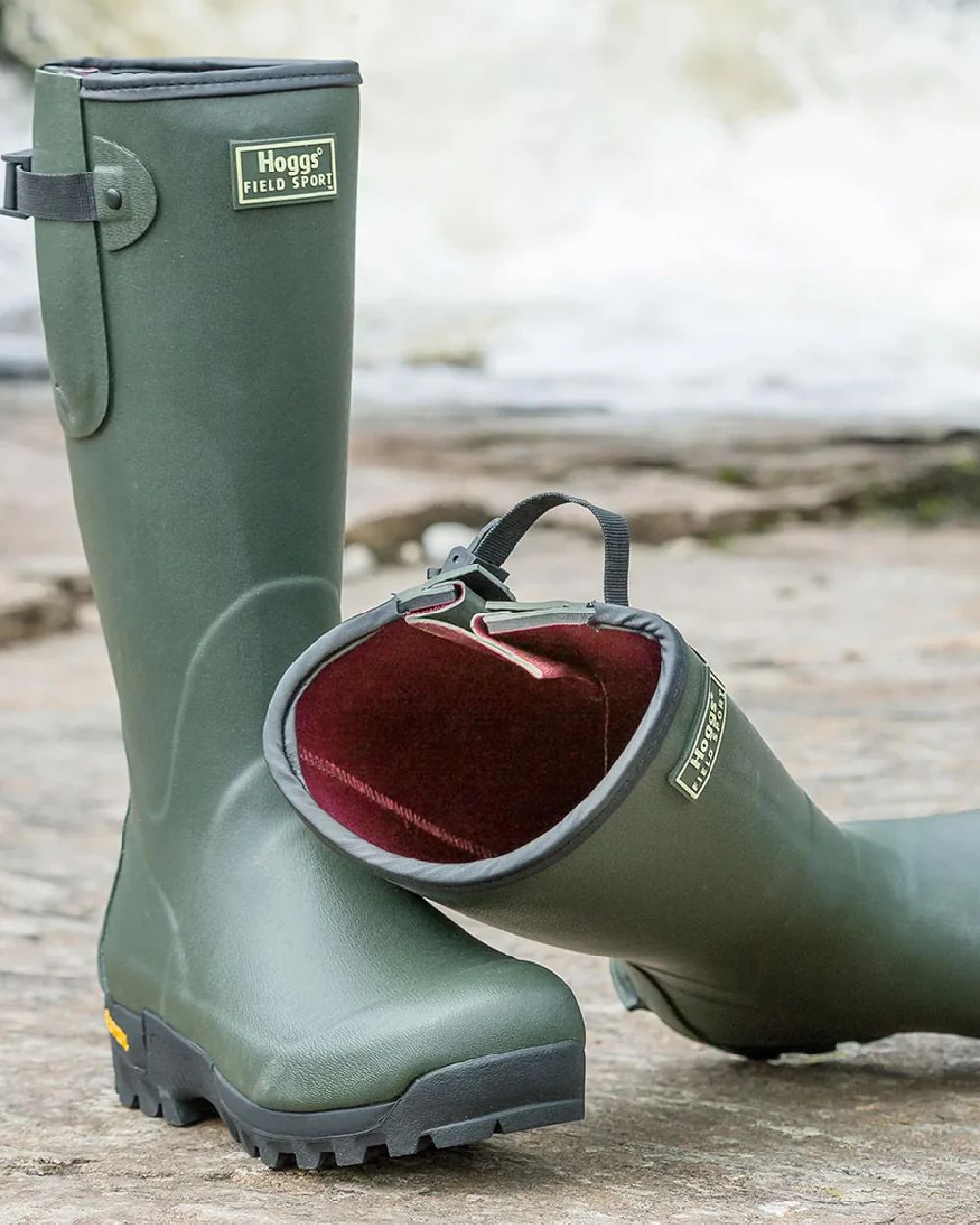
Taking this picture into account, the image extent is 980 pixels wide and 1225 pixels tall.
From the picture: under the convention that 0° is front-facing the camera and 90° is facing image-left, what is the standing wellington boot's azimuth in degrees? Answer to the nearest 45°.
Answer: approximately 315°
